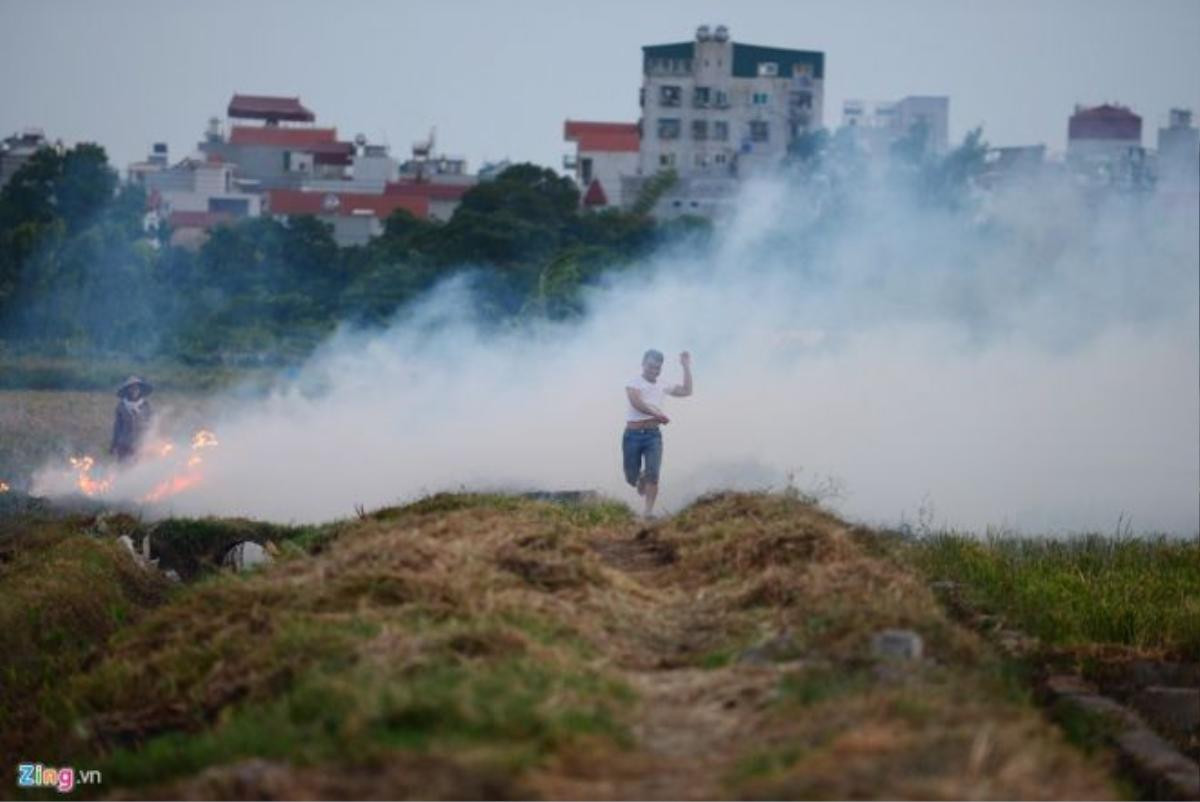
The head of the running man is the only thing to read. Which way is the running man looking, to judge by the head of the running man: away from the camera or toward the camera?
toward the camera

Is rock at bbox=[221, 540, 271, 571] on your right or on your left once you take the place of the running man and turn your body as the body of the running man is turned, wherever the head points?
on your right

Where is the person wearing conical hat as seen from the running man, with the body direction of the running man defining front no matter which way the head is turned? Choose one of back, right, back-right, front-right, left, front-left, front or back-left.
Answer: back-right

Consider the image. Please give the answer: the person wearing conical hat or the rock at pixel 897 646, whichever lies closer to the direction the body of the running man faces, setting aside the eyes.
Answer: the rock

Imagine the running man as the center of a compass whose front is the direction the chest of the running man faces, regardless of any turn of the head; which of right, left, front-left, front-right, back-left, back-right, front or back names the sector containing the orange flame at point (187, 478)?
back-right

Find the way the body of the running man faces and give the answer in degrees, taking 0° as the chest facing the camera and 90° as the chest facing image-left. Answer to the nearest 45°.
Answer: approximately 0°

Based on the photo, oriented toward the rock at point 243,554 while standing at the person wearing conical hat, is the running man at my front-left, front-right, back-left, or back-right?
front-left

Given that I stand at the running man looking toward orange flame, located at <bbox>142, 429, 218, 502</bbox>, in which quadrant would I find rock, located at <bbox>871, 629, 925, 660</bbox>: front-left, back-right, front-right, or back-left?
back-left

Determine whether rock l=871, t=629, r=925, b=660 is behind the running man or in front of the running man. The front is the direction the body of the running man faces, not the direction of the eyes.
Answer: in front

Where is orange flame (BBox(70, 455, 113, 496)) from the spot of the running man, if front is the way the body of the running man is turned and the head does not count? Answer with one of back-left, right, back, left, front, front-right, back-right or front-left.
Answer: back-right
